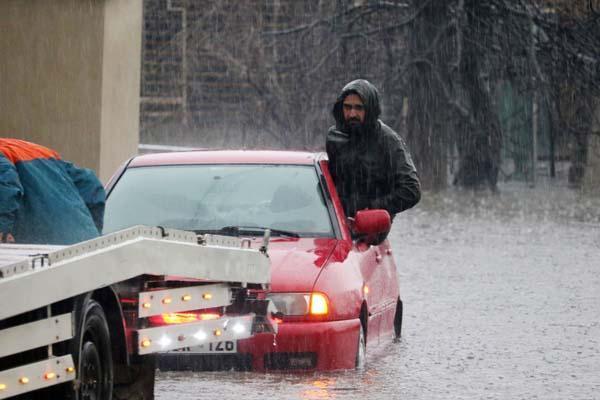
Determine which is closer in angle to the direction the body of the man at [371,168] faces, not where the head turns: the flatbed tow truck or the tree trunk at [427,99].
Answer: the flatbed tow truck

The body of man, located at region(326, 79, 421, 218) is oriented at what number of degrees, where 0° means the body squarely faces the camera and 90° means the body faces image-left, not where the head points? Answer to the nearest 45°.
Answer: approximately 45°

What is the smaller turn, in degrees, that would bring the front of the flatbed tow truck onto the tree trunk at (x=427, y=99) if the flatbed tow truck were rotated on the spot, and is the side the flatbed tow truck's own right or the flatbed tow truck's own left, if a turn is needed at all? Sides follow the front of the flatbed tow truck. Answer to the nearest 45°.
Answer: approximately 135° to the flatbed tow truck's own right

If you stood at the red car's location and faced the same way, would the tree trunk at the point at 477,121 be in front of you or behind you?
behind

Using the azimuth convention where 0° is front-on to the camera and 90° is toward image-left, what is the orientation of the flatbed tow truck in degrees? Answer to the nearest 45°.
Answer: approximately 45°

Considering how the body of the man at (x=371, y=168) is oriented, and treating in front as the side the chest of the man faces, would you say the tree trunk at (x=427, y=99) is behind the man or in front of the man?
behind

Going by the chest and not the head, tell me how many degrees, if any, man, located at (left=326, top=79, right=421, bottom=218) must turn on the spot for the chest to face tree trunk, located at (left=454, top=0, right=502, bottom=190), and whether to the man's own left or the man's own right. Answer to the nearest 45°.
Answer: approximately 135° to the man's own right

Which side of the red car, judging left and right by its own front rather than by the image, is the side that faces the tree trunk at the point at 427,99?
back
